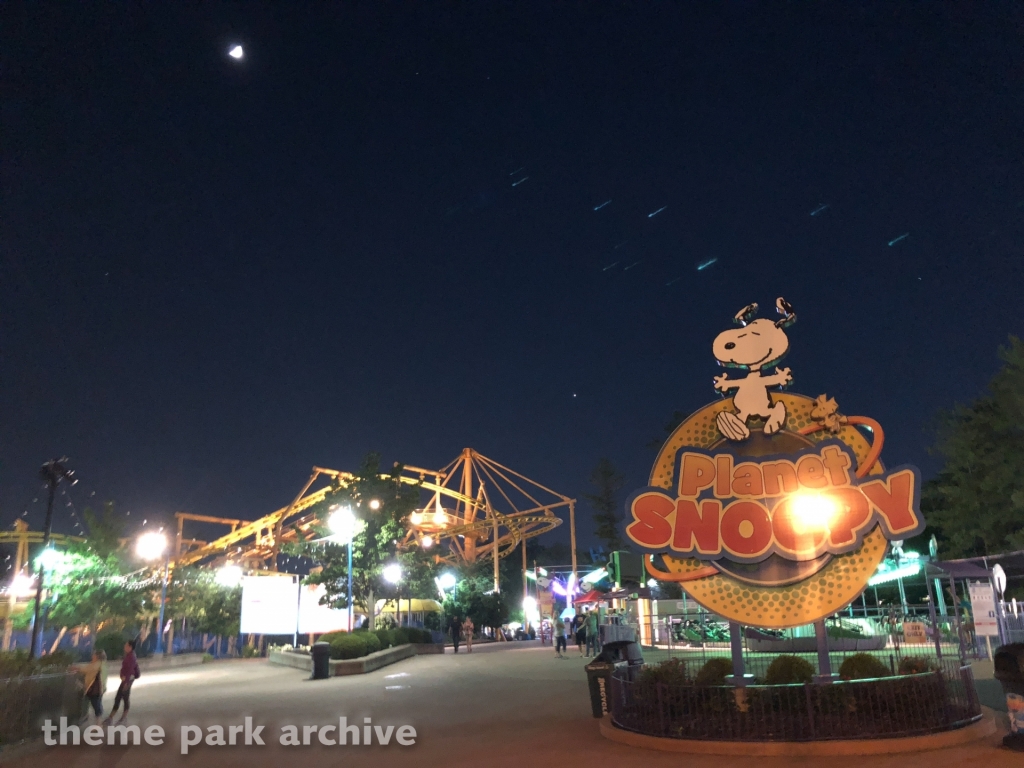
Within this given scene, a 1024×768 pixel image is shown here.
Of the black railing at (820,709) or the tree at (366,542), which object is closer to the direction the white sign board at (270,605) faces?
the black railing

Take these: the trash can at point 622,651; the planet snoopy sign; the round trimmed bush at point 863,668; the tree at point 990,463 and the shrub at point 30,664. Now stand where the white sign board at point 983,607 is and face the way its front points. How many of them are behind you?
1

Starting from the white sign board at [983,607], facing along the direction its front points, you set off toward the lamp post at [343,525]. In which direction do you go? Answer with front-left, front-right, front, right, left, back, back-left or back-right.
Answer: right

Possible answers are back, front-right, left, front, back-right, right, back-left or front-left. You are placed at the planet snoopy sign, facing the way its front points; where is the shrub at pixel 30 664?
right

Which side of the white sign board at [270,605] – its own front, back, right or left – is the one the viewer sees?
front

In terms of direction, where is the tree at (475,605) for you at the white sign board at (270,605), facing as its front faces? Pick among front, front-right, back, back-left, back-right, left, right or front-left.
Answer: back-left

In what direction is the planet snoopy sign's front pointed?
toward the camera

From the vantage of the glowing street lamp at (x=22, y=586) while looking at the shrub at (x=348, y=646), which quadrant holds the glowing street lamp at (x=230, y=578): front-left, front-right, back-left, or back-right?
front-left

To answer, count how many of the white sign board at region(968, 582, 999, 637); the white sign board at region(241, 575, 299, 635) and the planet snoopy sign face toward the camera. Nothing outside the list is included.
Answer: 3

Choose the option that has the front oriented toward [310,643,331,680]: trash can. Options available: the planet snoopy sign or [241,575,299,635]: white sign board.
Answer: the white sign board

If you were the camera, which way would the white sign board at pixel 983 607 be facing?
facing the viewer

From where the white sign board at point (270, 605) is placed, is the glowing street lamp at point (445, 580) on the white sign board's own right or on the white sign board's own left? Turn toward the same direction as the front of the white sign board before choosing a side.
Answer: on the white sign board's own left
